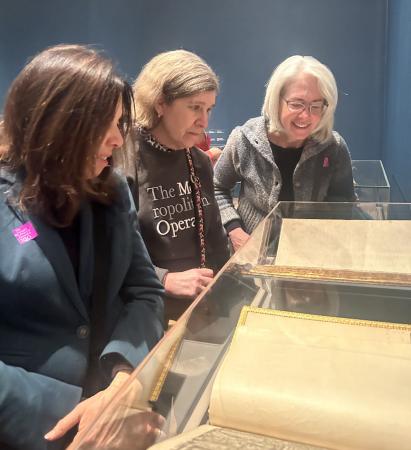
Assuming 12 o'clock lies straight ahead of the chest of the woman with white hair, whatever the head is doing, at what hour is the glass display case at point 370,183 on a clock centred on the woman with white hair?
The glass display case is roughly at 7 o'clock from the woman with white hair.

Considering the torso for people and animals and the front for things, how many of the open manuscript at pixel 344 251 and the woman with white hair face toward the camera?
2

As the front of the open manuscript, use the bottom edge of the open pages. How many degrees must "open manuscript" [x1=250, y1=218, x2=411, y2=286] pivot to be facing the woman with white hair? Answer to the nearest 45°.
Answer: approximately 180°

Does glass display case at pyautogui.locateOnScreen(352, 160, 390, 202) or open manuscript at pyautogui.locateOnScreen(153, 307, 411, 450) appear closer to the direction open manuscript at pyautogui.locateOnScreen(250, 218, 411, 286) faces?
the open manuscript

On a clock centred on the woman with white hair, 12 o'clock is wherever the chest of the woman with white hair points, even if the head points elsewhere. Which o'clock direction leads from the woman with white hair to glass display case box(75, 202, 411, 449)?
The glass display case is roughly at 12 o'clock from the woman with white hair.

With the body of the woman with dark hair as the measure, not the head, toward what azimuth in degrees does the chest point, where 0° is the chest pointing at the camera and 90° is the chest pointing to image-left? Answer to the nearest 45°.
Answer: approximately 315°

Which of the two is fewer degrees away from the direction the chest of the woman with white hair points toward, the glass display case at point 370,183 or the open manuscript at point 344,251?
the open manuscript

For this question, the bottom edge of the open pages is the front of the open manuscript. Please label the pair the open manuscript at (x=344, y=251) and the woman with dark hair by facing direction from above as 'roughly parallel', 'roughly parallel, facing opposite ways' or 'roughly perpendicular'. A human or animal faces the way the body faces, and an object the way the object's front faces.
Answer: roughly perpendicular
